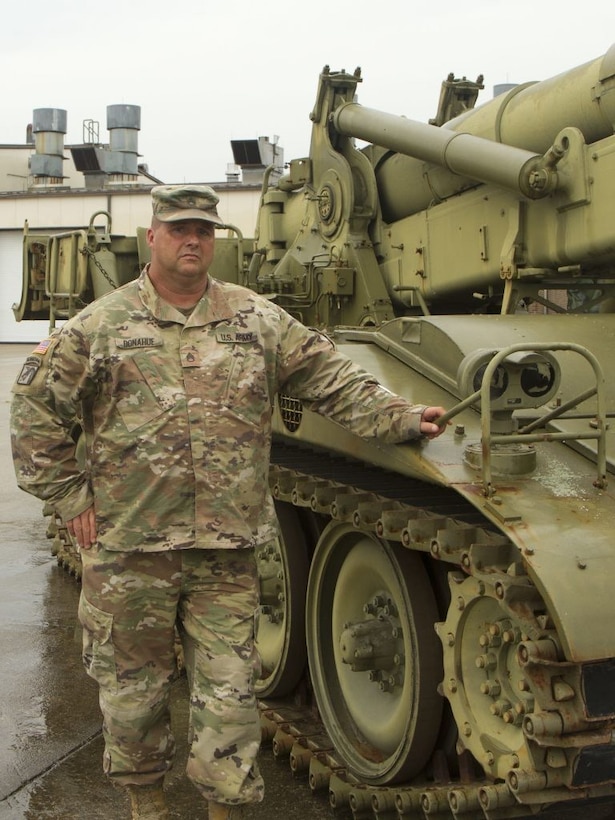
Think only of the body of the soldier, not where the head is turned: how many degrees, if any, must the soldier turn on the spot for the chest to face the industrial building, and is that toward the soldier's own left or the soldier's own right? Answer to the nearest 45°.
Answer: approximately 180°

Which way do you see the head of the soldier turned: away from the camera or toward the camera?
toward the camera

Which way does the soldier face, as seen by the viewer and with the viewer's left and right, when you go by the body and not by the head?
facing the viewer

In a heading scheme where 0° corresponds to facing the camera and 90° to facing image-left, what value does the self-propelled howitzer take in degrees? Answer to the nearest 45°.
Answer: approximately 315°

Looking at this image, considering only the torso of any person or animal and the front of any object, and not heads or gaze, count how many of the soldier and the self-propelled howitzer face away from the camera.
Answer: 0

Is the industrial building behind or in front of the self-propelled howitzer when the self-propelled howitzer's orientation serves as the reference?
behind
